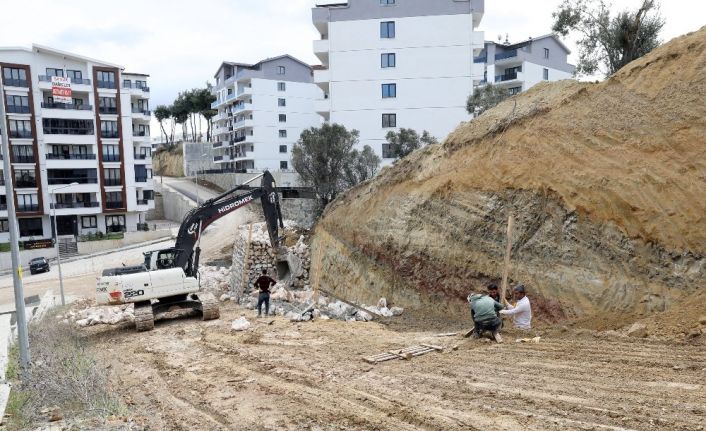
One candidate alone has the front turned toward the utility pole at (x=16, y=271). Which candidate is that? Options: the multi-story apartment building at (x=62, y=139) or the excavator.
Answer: the multi-story apartment building

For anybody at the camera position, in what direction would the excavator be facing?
facing away from the viewer and to the right of the viewer

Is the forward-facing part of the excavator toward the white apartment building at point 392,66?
yes

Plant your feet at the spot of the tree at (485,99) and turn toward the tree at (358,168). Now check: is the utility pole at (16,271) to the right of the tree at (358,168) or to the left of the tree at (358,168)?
left
